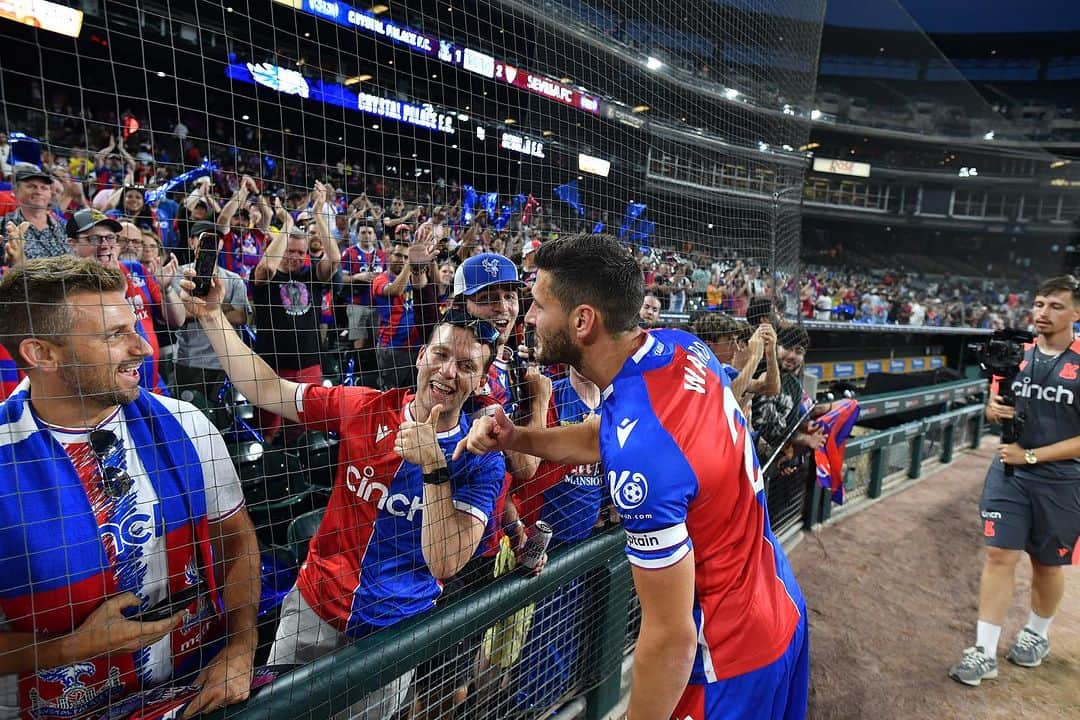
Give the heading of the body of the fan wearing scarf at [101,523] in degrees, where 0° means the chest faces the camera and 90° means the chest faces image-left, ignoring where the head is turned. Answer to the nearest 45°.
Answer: approximately 315°

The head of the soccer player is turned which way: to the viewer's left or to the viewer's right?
to the viewer's left

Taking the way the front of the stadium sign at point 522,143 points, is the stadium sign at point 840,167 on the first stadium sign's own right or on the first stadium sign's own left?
on the first stadium sign's own left

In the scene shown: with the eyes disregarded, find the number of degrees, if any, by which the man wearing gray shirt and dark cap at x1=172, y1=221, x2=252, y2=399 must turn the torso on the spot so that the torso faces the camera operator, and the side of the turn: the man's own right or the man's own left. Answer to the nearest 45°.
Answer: approximately 45° to the man's own left

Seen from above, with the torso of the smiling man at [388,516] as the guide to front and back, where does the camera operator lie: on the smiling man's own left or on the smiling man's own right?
on the smiling man's own left

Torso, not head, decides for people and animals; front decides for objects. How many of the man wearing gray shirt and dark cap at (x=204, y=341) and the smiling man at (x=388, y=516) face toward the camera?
2

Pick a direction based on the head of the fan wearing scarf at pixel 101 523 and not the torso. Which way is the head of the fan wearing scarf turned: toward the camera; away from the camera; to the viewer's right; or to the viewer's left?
to the viewer's right

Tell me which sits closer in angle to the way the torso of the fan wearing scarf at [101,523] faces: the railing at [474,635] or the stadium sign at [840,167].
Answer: the railing

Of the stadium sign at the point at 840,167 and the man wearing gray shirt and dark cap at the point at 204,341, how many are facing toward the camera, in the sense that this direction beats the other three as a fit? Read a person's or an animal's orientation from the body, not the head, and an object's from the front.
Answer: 2

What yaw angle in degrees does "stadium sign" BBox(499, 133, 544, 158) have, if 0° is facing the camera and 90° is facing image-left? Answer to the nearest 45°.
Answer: approximately 315°
